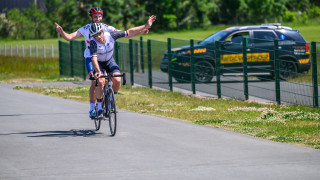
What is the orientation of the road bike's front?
toward the camera

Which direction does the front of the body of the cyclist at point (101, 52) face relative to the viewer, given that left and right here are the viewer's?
facing the viewer

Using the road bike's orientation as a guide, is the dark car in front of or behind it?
behind
